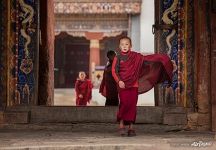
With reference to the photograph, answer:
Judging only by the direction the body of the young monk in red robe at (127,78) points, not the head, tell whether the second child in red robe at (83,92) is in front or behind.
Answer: behind

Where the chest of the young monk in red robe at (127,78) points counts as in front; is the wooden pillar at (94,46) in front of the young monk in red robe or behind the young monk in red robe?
behind

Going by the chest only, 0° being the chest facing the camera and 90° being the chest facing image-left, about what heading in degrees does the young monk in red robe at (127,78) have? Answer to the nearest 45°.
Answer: approximately 0°

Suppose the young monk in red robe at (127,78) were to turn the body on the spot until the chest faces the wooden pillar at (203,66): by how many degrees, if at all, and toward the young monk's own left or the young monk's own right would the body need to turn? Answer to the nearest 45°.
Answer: approximately 135° to the young monk's own left

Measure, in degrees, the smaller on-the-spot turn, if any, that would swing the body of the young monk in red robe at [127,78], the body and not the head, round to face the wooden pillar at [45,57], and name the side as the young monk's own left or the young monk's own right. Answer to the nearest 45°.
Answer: approximately 135° to the young monk's own right
